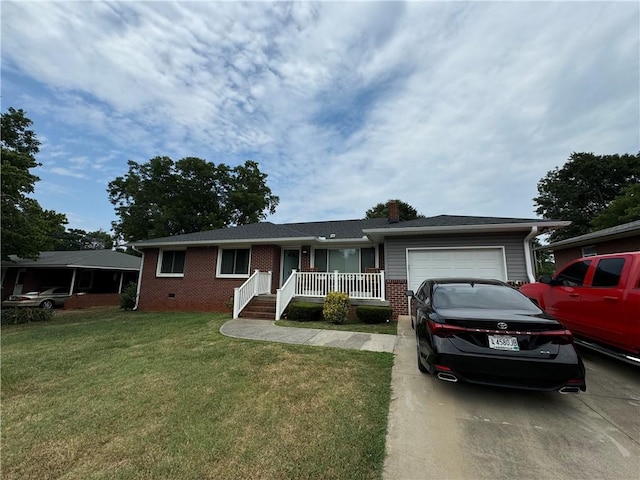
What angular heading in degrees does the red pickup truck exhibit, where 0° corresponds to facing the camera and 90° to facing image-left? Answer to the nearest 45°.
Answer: approximately 135°

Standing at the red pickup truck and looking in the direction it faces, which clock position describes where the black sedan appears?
The black sedan is roughly at 8 o'clock from the red pickup truck.

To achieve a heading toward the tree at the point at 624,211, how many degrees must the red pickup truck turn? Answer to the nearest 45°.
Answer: approximately 45° to its right

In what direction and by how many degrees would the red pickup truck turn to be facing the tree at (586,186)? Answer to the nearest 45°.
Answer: approximately 45° to its right

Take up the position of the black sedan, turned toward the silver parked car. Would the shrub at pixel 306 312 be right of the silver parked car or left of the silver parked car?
right

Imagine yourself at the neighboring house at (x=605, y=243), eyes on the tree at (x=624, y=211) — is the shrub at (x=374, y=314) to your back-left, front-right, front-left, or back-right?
back-left
